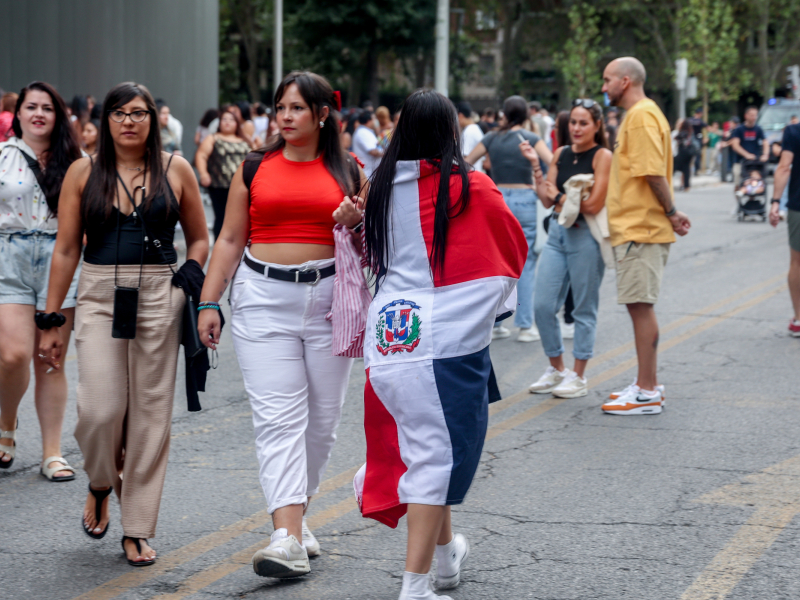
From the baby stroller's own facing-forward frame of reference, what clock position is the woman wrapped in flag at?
The woman wrapped in flag is roughly at 12 o'clock from the baby stroller.

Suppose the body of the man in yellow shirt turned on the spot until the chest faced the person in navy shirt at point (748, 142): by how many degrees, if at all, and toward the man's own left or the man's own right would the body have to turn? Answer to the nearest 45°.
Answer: approximately 90° to the man's own right

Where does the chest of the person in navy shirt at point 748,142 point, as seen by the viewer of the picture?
toward the camera

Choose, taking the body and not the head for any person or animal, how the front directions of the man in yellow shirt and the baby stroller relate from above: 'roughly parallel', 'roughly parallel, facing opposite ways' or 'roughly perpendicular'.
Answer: roughly perpendicular

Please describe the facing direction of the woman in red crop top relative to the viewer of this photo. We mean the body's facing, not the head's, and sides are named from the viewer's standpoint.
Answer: facing the viewer

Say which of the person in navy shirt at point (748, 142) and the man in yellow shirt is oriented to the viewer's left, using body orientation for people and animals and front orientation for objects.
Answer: the man in yellow shirt

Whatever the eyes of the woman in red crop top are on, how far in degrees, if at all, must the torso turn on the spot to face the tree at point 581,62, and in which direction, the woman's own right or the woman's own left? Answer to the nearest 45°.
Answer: approximately 180°

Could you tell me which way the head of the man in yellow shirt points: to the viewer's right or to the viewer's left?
to the viewer's left

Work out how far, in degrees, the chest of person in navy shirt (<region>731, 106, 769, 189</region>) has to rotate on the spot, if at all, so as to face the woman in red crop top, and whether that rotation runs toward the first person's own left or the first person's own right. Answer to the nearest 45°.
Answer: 0° — they already face them

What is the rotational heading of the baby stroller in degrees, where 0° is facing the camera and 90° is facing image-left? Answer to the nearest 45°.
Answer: approximately 0°

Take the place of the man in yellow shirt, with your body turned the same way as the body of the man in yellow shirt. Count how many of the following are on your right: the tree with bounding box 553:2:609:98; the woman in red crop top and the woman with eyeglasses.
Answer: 1

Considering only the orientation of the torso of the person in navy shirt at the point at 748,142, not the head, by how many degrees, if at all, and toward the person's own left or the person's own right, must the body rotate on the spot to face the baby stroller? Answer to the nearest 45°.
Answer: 0° — they already face it

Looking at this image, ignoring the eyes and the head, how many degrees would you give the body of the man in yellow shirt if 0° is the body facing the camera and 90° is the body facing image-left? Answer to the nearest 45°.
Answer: approximately 90°

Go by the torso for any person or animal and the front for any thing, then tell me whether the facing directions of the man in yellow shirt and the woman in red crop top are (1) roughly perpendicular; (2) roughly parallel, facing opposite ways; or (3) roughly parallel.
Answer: roughly perpendicular
